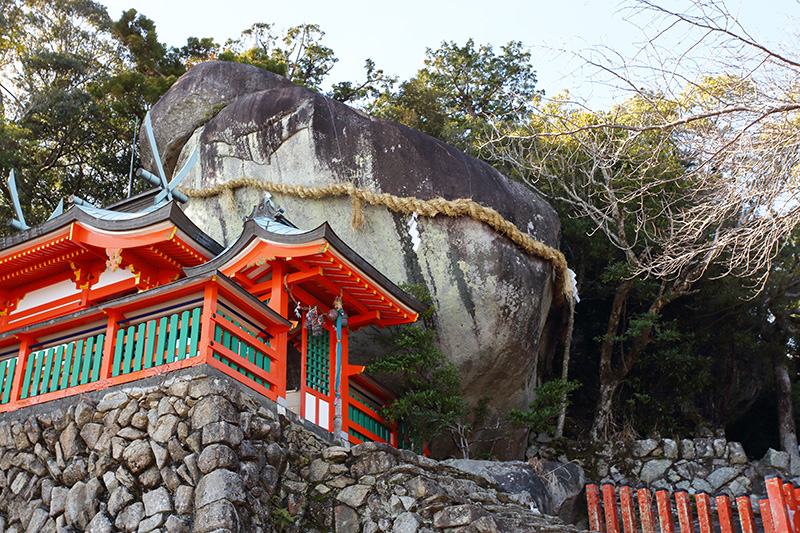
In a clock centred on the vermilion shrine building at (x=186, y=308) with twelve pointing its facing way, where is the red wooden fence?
The red wooden fence is roughly at 11 o'clock from the vermilion shrine building.

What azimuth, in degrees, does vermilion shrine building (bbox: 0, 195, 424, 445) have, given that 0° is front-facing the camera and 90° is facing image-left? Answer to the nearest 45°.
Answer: approximately 315°

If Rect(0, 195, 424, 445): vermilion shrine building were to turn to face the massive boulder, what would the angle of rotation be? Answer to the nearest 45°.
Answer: approximately 90° to its left

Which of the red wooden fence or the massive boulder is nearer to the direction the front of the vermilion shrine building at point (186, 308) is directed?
the red wooden fence

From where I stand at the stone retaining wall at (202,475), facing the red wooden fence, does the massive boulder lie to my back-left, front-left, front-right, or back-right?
front-left

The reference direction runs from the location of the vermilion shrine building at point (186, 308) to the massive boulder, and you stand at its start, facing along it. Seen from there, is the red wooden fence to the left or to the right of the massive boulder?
right
